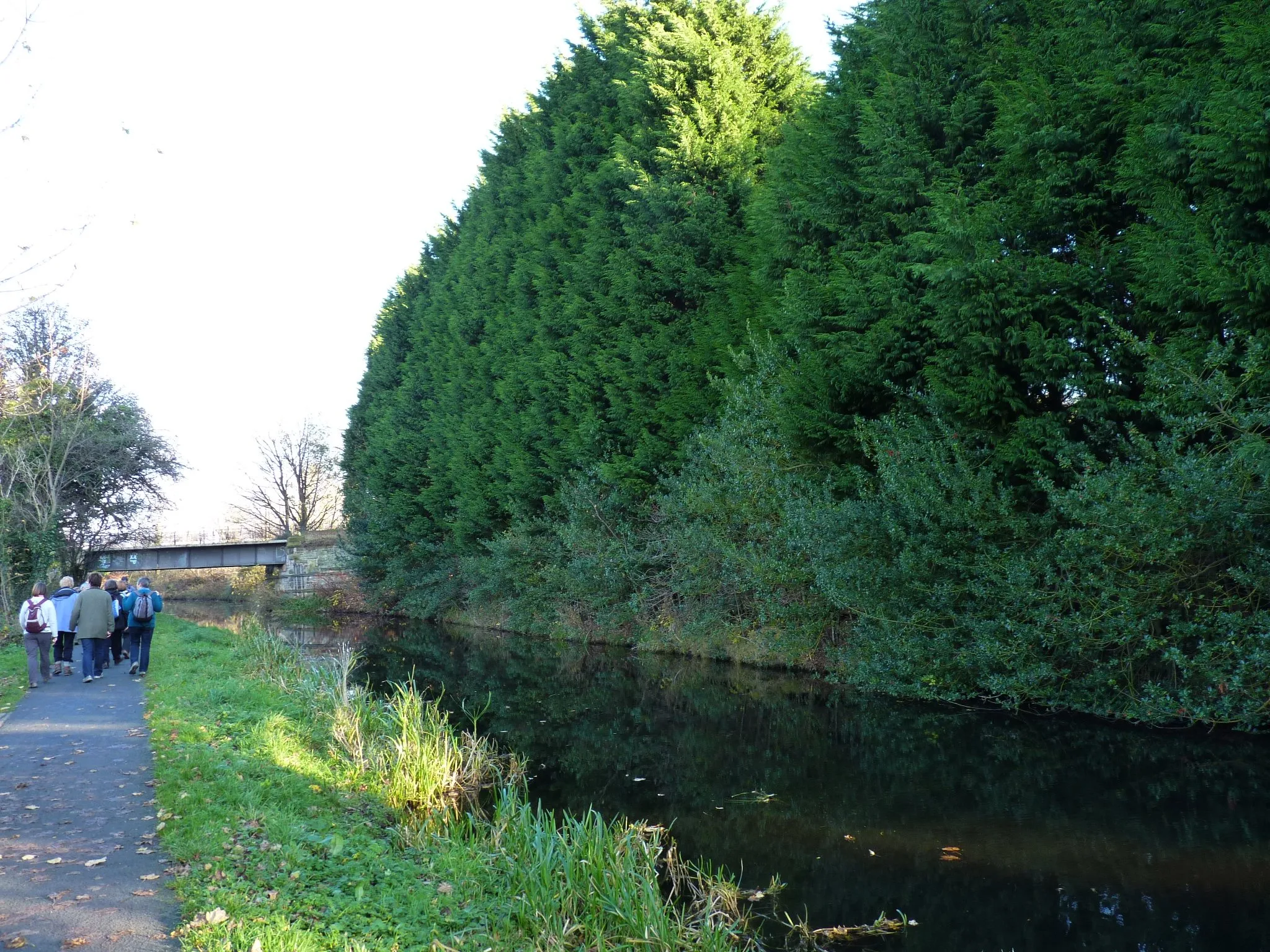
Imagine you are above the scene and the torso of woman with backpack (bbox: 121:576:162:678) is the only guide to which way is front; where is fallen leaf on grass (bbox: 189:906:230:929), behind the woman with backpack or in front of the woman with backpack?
behind

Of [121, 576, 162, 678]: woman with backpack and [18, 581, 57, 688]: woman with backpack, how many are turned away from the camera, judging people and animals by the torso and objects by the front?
2

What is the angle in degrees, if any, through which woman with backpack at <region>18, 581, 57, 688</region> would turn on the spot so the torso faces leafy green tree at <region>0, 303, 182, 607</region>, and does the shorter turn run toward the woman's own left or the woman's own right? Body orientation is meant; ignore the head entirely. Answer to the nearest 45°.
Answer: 0° — they already face it

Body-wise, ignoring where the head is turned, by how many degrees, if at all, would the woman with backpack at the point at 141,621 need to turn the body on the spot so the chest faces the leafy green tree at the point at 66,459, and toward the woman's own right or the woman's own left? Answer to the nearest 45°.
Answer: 0° — they already face it

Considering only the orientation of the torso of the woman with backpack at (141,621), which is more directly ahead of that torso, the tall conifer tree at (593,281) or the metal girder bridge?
the metal girder bridge

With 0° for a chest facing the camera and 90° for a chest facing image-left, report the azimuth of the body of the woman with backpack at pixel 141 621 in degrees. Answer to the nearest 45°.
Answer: approximately 180°

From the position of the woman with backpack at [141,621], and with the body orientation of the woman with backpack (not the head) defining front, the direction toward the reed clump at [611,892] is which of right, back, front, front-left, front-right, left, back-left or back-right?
back

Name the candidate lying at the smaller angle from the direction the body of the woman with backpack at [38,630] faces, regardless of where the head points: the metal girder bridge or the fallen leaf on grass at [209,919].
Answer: the metal girder bridge

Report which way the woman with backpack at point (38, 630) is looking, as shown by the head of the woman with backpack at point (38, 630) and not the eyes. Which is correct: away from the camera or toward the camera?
away from the camera

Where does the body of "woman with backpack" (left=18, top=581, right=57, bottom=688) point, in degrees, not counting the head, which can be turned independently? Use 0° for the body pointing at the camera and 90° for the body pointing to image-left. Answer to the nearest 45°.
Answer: approximately 180°

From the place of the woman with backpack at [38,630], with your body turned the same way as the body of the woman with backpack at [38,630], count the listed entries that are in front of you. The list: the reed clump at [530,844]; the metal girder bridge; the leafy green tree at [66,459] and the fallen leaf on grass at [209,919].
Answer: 2
